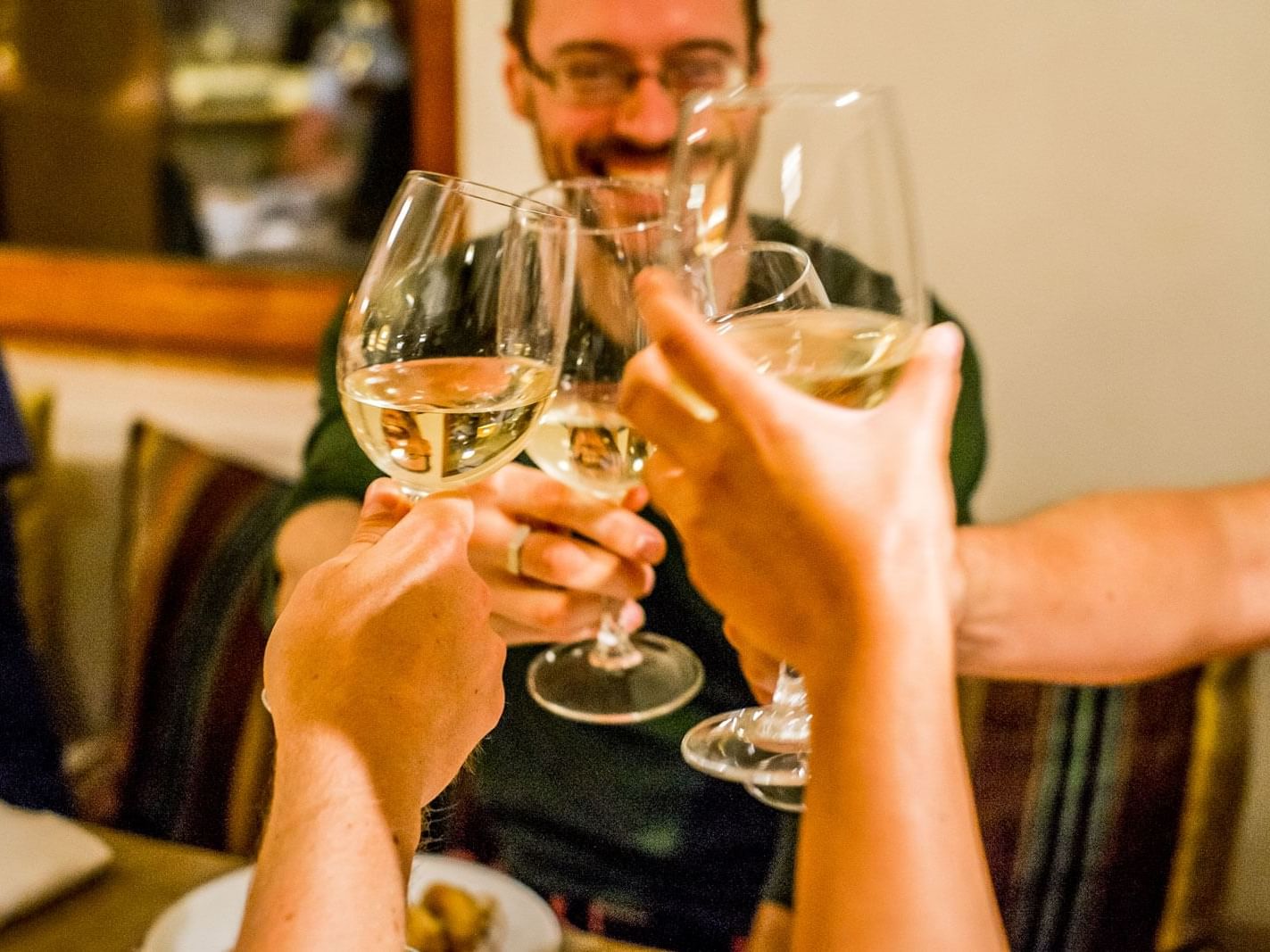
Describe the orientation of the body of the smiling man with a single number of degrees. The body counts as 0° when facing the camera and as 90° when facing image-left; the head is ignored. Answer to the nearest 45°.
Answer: approximately 0°
